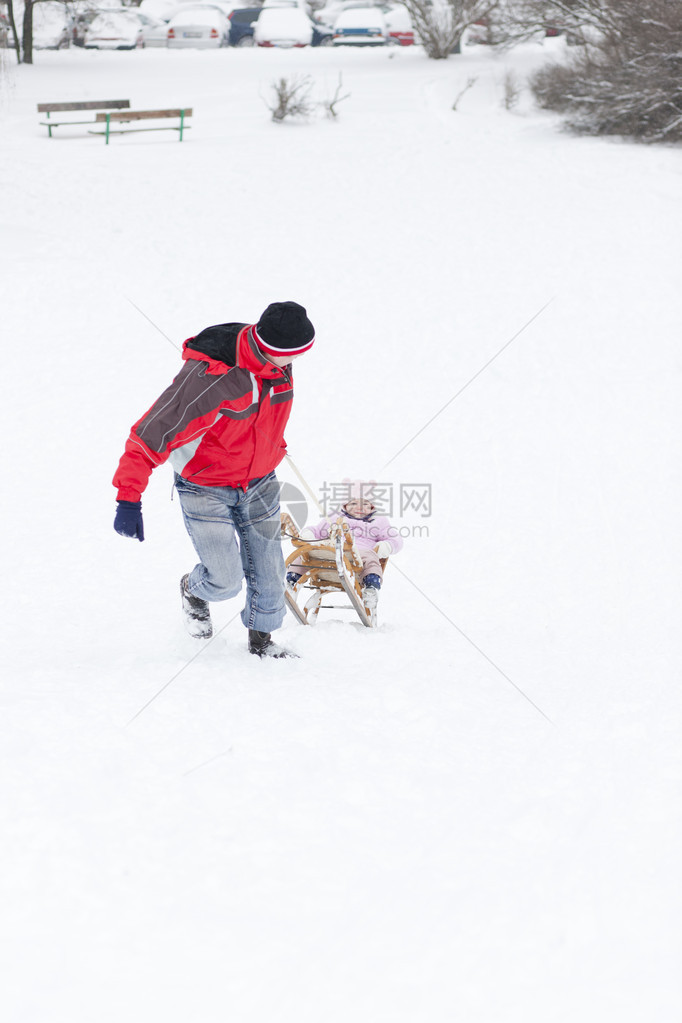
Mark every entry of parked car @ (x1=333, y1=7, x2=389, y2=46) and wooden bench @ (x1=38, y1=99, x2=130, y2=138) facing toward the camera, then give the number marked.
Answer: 2

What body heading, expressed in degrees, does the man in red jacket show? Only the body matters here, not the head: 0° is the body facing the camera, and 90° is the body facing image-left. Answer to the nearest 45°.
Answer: approximately 315°

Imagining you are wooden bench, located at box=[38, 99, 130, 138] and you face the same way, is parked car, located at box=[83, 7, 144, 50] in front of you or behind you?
behind

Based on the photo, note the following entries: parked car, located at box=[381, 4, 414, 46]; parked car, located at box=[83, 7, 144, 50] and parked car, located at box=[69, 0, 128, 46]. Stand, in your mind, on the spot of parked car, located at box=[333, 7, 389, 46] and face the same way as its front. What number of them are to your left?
1

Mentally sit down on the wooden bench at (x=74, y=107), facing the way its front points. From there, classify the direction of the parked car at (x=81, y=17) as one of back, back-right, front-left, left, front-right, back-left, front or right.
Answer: back

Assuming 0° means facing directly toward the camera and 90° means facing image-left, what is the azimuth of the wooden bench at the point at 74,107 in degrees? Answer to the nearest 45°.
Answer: approximately 0°

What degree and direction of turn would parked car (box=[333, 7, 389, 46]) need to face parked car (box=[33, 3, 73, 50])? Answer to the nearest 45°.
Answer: approximately 90° to its right

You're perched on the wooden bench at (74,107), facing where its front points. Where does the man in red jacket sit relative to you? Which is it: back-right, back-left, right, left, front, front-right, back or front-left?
front

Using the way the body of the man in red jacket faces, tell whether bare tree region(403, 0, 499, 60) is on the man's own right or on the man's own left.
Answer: on the man's own left

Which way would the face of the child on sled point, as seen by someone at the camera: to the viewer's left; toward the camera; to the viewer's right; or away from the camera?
toward the camera

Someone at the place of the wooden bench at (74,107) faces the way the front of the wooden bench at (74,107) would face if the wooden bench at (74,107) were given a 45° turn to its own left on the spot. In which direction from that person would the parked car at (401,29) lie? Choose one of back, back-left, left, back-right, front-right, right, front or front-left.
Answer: left

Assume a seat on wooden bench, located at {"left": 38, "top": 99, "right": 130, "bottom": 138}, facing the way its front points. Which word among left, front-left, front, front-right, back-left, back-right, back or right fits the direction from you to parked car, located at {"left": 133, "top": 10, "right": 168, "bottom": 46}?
back

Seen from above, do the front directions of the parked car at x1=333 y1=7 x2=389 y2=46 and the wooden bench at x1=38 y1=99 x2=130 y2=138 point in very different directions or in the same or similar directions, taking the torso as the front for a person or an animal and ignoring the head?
same or similar directions

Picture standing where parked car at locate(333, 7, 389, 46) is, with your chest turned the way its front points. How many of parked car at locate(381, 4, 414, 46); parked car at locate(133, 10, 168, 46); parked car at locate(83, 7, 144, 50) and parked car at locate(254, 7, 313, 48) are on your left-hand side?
1

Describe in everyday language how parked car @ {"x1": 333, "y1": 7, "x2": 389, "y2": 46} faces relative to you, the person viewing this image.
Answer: facing the viewer

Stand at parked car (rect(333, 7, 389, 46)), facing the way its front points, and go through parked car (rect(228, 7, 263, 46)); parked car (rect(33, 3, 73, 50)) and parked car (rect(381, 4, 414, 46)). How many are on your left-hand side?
1
